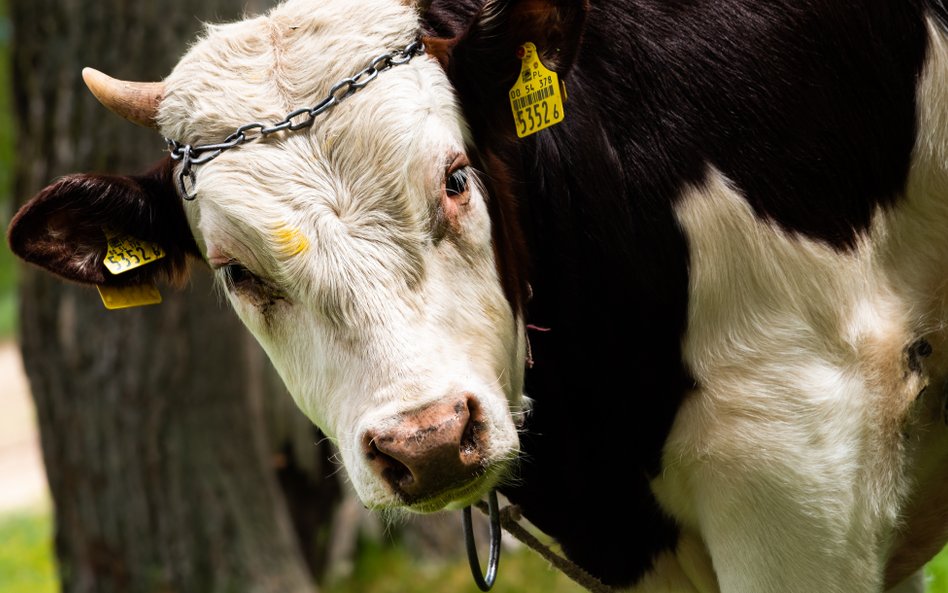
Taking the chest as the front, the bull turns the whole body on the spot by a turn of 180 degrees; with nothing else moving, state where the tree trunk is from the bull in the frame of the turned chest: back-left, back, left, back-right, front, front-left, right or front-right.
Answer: left

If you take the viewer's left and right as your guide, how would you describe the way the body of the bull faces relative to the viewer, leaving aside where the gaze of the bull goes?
facing the viewer and to the left of the viewer
